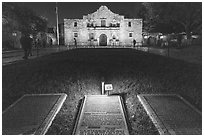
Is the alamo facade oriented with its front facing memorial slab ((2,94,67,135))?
yes

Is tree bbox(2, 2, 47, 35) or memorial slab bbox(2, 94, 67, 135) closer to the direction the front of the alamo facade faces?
the memorial slab

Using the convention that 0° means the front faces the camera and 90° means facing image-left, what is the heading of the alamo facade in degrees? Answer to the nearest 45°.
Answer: approximately 0°

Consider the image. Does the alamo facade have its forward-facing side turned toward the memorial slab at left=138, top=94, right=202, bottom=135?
yes

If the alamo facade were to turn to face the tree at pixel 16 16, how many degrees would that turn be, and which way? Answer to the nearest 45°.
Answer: approximately 45° to its right
